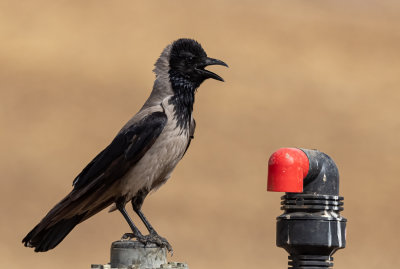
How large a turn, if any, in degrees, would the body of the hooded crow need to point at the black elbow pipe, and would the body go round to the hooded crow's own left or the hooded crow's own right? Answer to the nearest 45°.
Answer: approximately 45° to the hooded crow's own right

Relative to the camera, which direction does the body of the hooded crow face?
to the viewer's right
